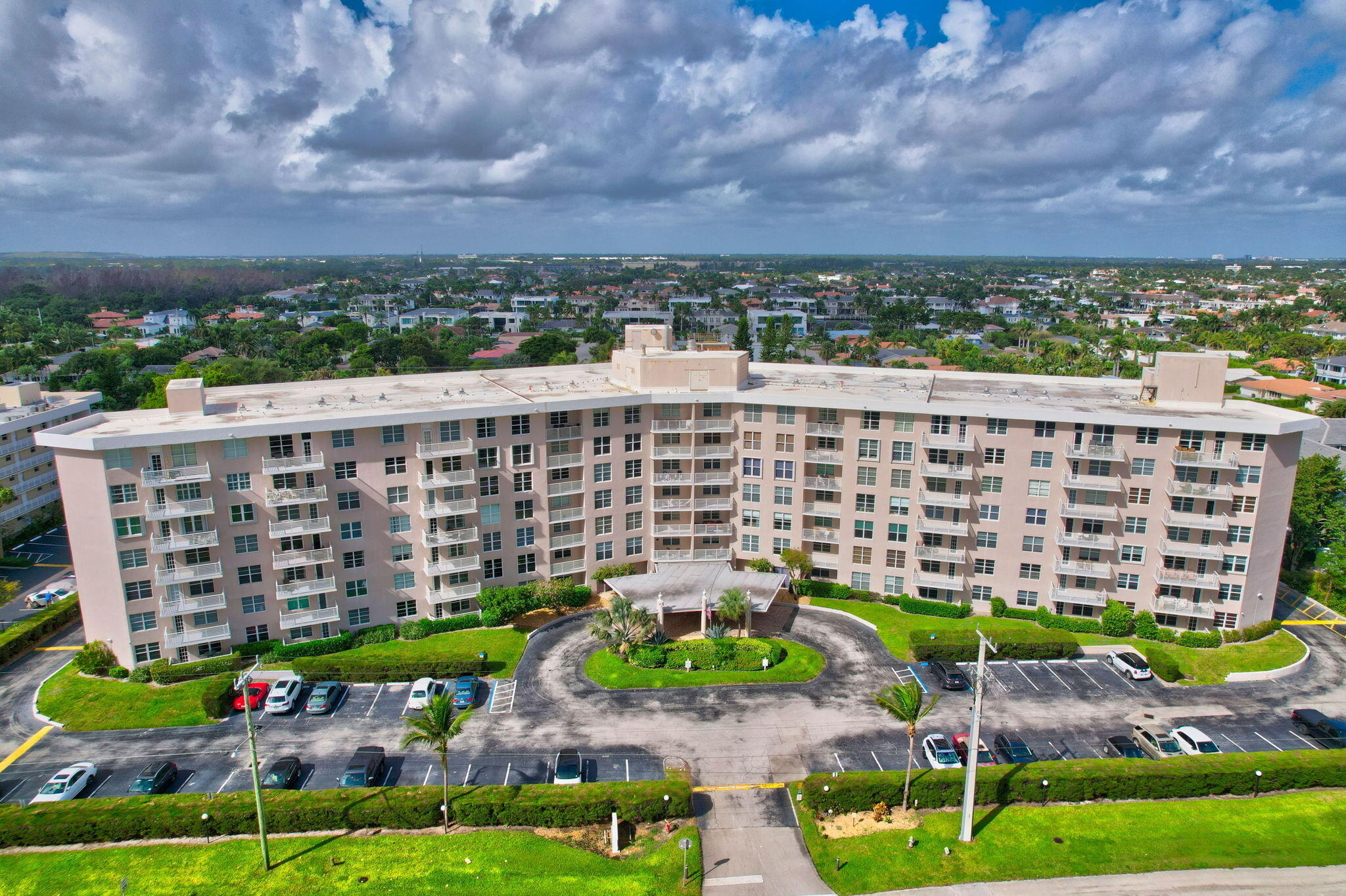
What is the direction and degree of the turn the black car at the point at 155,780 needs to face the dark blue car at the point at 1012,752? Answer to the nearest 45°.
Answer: approximately 90° to its left

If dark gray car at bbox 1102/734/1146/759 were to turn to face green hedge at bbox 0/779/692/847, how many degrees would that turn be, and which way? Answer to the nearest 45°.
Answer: approximately 90° to its right

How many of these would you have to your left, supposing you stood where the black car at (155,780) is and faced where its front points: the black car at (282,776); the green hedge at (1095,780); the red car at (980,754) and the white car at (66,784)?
3

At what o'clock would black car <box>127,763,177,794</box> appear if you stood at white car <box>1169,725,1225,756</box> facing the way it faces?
The black car is roughly at 3 o'clock from the white car.

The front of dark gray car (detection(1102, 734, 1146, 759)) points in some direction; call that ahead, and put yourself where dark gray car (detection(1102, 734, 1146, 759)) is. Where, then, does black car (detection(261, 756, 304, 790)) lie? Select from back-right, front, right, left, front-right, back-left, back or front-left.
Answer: right

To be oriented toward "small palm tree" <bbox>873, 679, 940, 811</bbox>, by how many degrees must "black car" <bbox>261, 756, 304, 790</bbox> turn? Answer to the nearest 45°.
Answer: approximately 90° to its left

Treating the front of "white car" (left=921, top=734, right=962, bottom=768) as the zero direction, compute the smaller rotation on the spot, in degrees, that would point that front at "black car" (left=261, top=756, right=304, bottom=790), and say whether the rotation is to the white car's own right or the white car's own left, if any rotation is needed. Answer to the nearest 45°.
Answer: approximately 90° to the white car's own right

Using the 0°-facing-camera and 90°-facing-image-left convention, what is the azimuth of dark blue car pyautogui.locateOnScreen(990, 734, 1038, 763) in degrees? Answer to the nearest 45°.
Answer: approximately 315°

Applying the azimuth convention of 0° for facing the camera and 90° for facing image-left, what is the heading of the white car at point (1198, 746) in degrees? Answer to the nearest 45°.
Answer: approximately 315°

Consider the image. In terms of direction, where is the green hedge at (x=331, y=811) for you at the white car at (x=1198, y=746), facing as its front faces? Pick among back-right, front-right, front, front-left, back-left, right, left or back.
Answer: right

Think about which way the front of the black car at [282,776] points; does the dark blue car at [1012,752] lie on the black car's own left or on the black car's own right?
on the black car's own left

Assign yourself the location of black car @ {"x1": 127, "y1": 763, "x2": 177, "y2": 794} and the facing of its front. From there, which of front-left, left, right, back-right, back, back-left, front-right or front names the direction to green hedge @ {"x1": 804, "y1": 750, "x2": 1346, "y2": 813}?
left

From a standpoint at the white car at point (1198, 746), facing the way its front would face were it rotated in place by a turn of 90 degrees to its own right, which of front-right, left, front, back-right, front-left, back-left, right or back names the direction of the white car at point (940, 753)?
front

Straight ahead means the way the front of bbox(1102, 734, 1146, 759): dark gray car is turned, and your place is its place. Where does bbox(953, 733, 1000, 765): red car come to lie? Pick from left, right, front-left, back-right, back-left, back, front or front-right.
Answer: right
